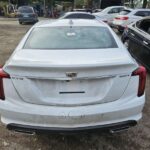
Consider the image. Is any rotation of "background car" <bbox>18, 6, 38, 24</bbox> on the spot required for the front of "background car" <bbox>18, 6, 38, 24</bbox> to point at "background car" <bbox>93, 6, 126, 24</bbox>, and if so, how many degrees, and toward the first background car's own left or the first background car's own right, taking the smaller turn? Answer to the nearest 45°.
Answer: approximately 135° to the first background car's own right

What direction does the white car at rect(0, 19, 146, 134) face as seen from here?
away from the camera

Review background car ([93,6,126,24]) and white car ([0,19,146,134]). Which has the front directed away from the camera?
the white car

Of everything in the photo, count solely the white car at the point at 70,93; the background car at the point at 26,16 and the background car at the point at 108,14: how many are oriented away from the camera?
2

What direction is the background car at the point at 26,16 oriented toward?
away from the camera

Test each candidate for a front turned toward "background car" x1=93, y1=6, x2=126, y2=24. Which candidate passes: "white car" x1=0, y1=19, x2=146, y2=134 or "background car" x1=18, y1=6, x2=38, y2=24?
the white car

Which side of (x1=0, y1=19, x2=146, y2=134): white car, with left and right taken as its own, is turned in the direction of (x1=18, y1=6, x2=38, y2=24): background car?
front

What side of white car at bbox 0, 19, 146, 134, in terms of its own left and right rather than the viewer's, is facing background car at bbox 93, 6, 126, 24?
front

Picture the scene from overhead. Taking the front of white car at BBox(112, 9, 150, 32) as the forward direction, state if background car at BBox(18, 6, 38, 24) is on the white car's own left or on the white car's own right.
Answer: on the white car's own left
